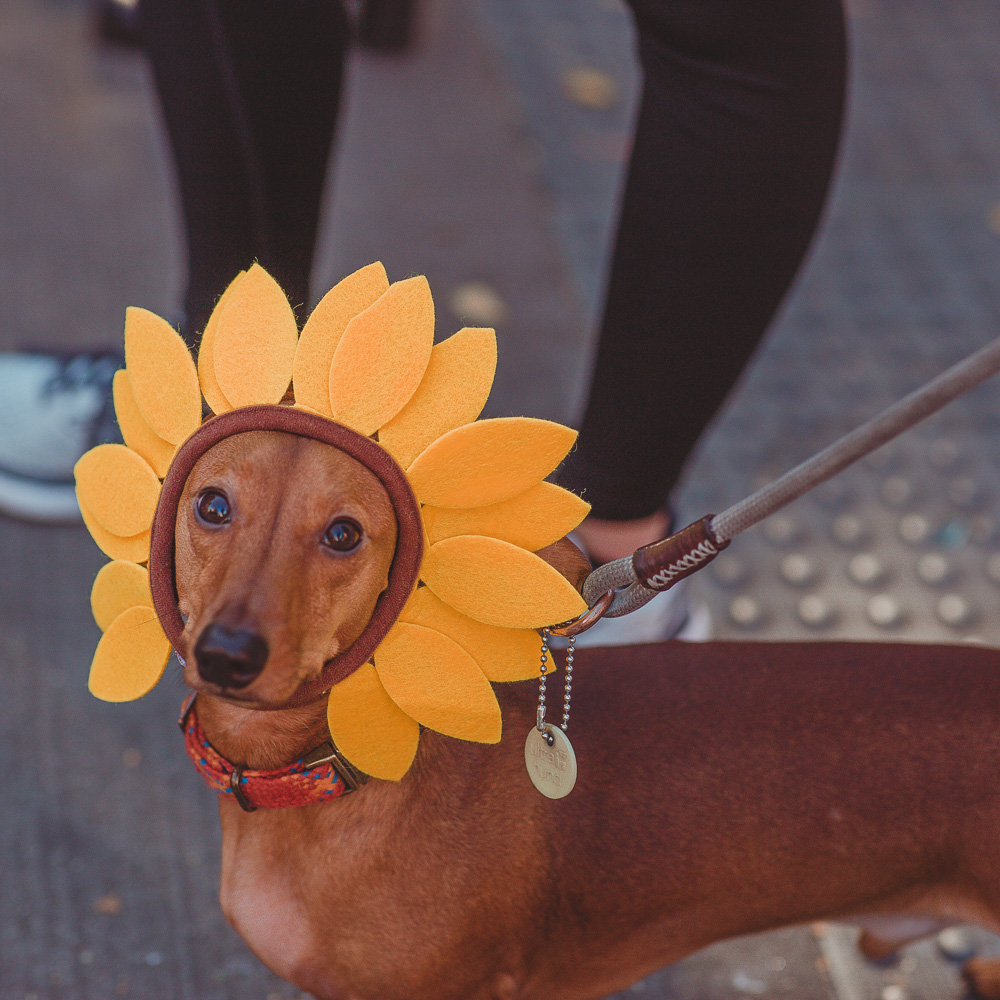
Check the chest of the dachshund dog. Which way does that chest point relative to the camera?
to the viewer's left
